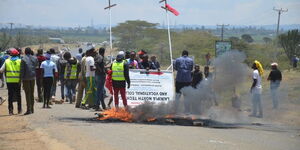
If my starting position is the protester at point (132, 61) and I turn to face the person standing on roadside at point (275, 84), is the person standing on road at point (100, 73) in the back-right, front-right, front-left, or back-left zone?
back-right

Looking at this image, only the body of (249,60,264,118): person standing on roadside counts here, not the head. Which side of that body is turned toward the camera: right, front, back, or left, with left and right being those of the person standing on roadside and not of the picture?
left

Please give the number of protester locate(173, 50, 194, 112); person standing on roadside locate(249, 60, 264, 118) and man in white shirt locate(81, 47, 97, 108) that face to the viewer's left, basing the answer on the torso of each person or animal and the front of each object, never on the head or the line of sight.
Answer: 1

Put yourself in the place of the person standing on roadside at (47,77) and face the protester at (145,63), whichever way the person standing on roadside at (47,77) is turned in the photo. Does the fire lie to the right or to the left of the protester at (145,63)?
right

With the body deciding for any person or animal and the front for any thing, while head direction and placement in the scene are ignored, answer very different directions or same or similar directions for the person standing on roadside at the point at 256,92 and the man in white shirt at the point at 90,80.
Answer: very different directions

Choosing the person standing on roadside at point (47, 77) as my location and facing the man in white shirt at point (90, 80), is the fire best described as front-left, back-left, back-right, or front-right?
front-right

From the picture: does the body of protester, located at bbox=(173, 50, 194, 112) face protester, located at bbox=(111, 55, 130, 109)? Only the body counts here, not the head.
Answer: no

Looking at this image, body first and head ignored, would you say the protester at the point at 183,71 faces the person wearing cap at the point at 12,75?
no

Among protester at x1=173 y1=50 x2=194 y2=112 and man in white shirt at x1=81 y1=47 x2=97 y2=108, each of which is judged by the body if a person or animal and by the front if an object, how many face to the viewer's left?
0
